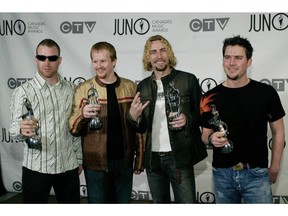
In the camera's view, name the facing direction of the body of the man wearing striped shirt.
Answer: toward the camera

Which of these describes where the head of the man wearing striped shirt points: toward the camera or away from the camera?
toward the camera
